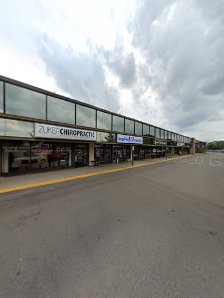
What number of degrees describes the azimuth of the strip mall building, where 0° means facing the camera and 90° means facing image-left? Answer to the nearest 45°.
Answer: approximately 315°
